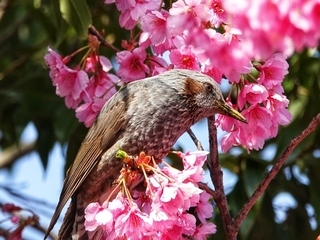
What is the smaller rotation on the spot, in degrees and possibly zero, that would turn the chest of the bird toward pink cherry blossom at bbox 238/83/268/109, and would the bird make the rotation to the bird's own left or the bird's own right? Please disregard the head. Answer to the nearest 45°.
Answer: approximately 45° to the bird's own right

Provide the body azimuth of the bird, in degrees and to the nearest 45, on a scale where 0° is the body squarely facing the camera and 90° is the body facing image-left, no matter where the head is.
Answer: approximately 270°

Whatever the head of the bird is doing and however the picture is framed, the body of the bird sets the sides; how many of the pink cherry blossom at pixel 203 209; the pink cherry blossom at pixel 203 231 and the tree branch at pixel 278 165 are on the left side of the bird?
0

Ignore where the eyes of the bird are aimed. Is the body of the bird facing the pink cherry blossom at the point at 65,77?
no

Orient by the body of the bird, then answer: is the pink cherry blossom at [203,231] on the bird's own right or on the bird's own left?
on the bird's own right

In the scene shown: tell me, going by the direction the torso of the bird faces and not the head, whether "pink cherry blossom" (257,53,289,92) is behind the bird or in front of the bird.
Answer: in front

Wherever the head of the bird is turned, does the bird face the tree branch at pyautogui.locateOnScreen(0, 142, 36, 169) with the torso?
no

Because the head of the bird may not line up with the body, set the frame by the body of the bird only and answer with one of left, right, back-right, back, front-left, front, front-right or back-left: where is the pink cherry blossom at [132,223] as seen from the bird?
right

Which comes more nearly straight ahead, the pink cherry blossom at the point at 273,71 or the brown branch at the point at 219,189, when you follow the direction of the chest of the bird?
the pink cherry blossom
